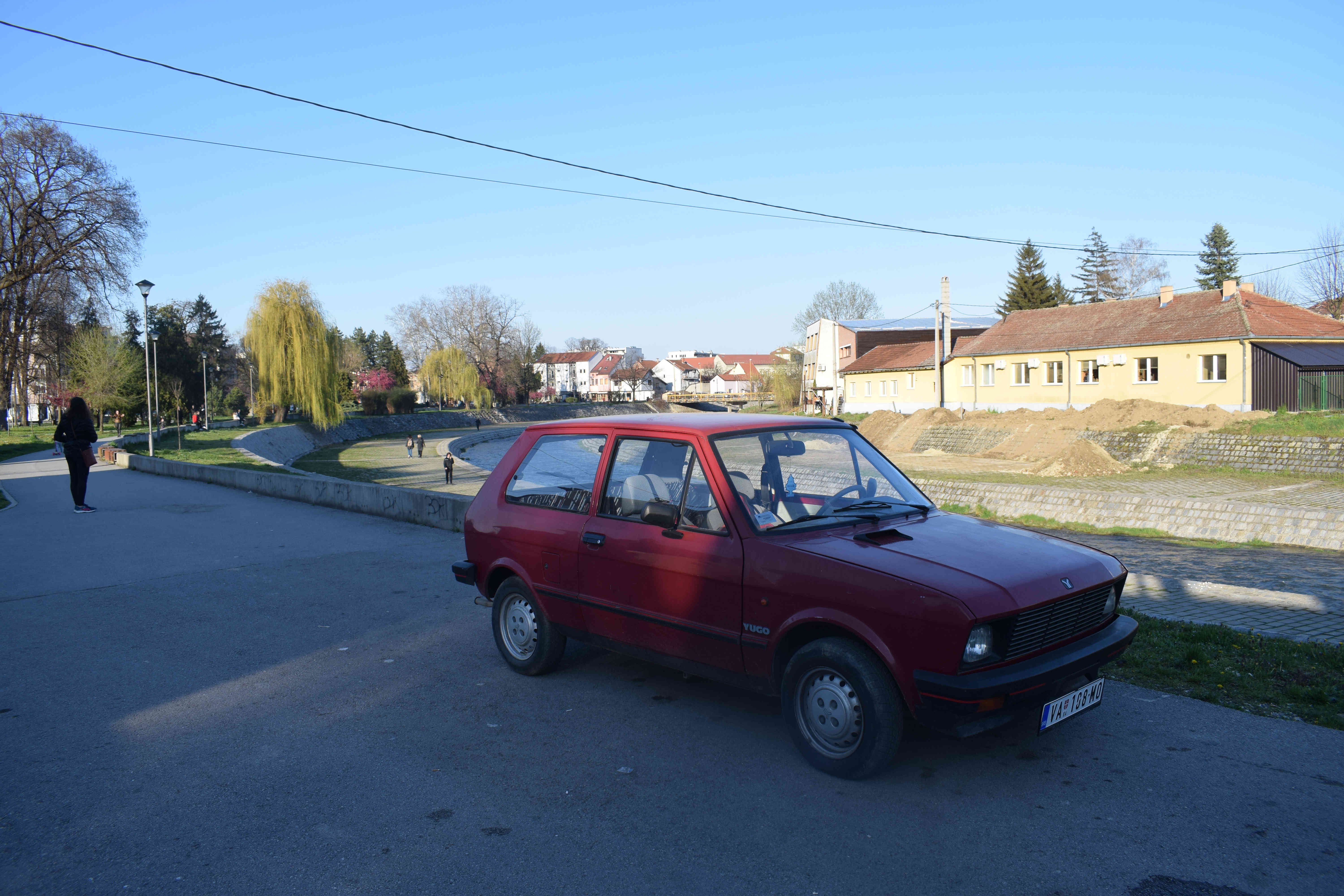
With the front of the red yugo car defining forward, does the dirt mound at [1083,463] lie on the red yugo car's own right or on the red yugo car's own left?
on the red yugo car's own left

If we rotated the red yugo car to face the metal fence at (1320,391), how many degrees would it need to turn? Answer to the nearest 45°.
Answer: approximately 90° to its left

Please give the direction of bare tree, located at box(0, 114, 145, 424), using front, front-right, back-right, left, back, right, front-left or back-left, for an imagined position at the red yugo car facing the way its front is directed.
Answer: back

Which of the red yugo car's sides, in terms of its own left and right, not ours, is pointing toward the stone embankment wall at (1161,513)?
left

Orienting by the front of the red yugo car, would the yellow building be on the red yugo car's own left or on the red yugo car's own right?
on the red yugo car's own left

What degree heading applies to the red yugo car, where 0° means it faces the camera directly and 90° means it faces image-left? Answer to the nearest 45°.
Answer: approximately 315°

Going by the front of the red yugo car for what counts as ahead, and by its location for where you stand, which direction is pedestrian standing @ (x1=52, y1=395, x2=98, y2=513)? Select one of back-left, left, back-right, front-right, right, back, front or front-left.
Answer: back

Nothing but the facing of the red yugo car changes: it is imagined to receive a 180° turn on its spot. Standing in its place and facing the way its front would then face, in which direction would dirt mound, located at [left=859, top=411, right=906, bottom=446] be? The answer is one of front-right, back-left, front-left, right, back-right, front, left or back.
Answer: front-right
